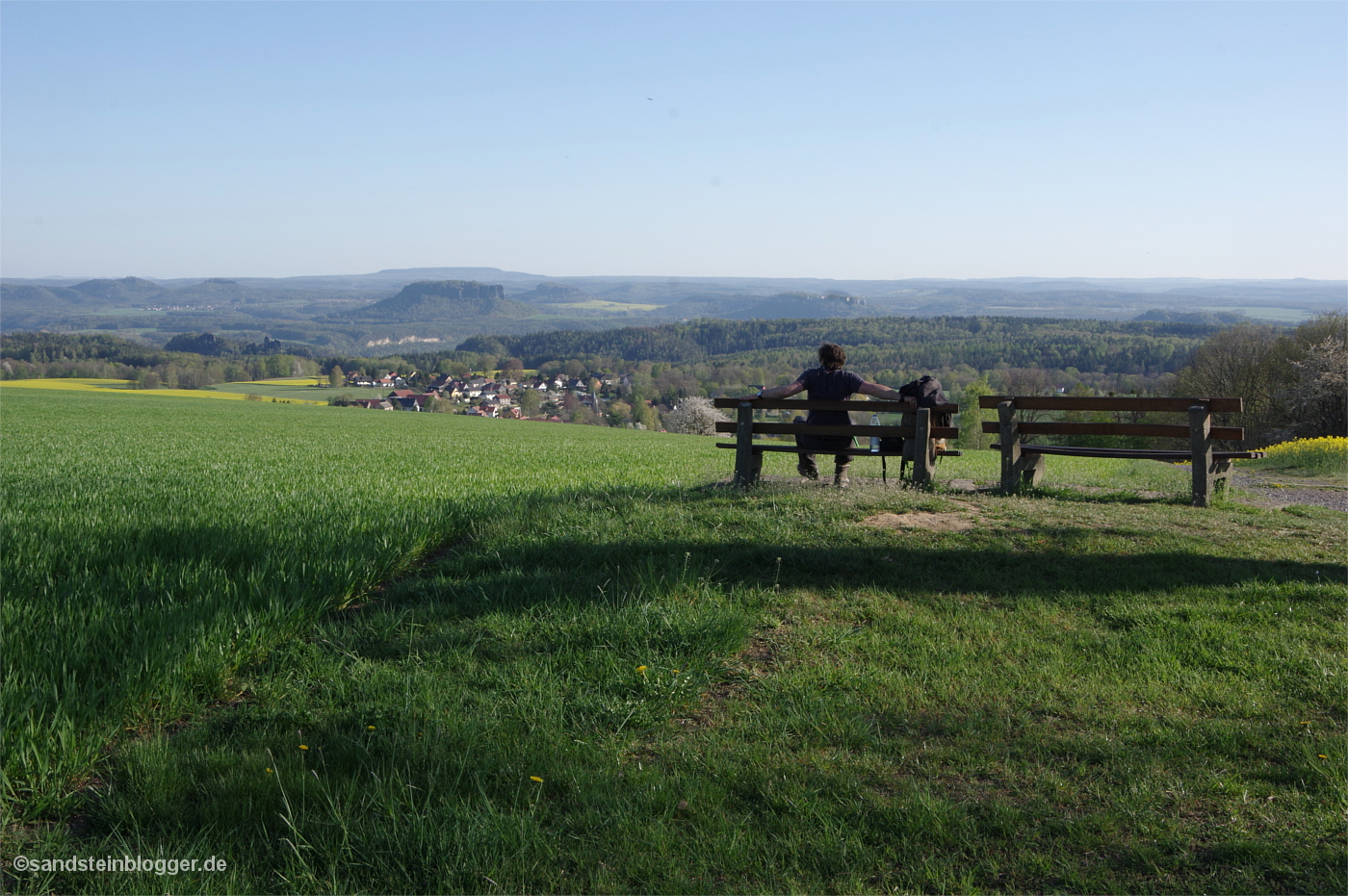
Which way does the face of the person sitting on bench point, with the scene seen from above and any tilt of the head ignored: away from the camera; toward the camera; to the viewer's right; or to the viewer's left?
away from the camera

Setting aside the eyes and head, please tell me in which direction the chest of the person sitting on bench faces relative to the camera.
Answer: away from the camera

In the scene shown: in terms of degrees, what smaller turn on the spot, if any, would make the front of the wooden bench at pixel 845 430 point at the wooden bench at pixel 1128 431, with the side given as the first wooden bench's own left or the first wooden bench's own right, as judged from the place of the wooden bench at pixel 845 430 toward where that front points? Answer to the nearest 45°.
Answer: approximately 90° to the first wooden bench's own right

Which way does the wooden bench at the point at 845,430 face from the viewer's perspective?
away from the camera

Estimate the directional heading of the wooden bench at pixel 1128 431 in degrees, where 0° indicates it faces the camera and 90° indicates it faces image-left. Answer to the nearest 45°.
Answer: approximately 225°

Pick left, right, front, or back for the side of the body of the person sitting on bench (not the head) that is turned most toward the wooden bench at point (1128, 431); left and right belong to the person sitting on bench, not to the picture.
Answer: right
